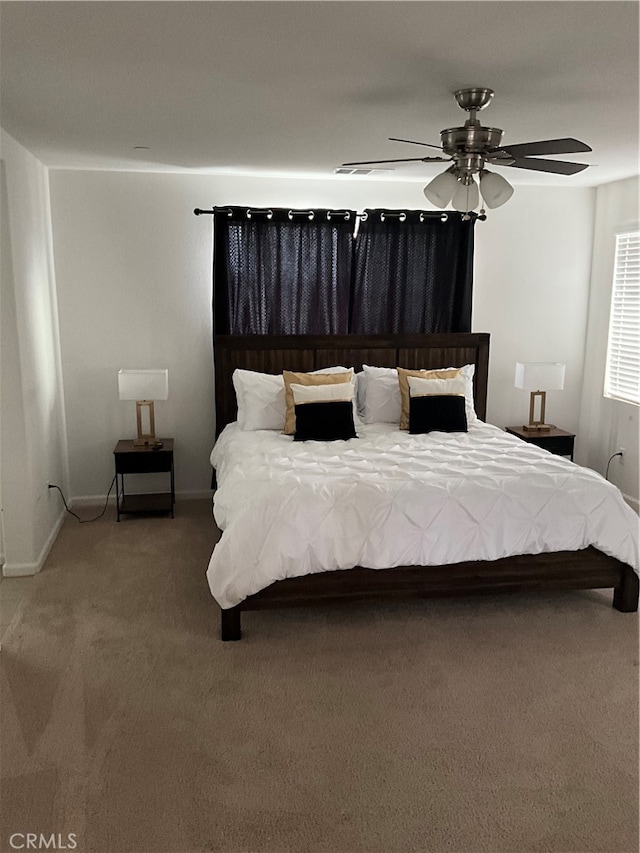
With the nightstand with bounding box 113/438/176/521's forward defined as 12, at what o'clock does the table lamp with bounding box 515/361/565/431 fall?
The table lamp is roughly at 9 o'clock from the nightstand.

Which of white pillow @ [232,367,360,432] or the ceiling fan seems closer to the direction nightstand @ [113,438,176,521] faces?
the ceiling fan

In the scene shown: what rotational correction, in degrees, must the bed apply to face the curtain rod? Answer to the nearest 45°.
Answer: approximately 180°

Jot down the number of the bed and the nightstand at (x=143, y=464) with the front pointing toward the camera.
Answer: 2

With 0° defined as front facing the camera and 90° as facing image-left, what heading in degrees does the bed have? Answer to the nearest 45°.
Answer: approximately 0°

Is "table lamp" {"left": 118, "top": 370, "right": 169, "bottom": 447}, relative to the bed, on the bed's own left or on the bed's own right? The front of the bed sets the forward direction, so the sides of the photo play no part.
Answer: on the bed's own right

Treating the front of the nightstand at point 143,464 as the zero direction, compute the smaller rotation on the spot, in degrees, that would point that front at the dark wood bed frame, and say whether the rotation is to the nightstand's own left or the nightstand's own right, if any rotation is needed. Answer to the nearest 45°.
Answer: approximately 45° to the nightstand's own left

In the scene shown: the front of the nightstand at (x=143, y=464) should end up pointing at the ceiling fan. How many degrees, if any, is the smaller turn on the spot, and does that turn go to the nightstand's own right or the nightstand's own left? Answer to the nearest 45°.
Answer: approximately 45° to the nightstand's own left

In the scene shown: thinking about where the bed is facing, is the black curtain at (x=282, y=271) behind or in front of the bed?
behind

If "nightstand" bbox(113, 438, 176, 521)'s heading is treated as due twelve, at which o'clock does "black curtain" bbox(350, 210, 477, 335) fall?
The black curtain is roughly at 9 o'clock from the nightstand.

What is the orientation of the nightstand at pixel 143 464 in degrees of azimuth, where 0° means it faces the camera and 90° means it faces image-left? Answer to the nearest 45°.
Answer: approximately 0°
